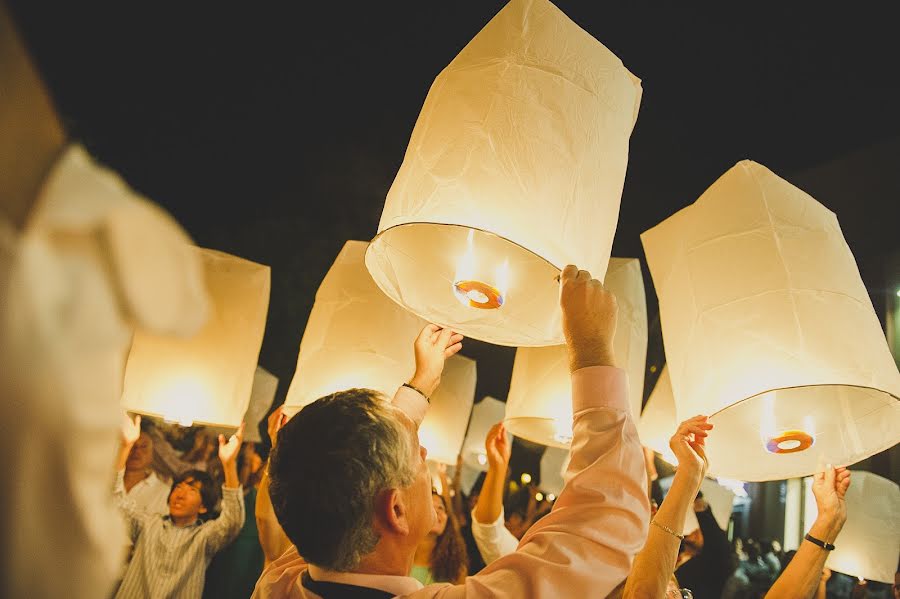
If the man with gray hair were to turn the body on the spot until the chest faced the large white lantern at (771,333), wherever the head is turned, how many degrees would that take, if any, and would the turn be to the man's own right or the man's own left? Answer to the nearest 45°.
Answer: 0° — they already face it

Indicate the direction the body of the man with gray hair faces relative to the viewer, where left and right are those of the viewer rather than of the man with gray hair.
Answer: facing away from the viewer and to the right of the viewer

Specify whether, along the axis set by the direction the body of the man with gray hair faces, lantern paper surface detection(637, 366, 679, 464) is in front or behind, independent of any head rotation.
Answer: in front

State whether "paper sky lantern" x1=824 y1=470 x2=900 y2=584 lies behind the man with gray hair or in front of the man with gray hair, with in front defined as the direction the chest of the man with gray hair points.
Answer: in front

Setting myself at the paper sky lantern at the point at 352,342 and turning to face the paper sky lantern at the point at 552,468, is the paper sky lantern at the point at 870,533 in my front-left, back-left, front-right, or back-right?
front-right

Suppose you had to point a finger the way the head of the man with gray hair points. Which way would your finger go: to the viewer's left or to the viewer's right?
to the viewer's right

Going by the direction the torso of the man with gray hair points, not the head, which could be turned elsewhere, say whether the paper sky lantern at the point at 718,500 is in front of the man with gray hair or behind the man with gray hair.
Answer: in front
